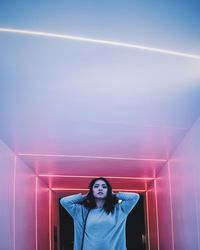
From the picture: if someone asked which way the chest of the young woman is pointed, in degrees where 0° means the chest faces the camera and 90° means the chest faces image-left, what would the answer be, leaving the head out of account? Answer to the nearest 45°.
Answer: approximately 0°
